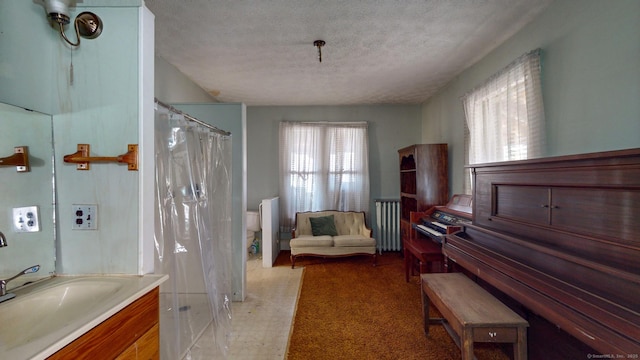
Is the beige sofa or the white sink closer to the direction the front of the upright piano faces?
the white sink

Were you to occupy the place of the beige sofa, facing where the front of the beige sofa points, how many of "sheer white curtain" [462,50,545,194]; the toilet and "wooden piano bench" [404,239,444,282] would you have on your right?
1

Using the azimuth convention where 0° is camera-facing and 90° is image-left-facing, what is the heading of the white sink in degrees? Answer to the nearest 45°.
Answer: approximately 315°

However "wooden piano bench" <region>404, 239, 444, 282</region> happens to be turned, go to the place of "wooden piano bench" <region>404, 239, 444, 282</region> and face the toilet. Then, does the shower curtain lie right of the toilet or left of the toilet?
left

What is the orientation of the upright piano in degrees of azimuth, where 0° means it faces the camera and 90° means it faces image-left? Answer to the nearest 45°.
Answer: approximately 45°

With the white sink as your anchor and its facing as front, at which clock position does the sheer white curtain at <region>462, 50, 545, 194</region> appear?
The sheer white curtain is roughly at 11 o'clock from the white sink.

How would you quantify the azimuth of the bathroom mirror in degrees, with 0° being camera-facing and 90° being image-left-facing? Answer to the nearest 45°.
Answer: approximately 315°

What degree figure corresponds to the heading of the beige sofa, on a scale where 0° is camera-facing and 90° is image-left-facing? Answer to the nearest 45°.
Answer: approximately 0°

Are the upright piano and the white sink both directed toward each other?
yes

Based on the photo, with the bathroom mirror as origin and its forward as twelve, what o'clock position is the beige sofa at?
The beige sofa is roughly at 10 o'clock from the bathroom mirror.

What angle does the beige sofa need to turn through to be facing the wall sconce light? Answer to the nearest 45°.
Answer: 0° — it already faces it

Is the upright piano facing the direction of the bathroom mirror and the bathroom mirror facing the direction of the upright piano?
yes
